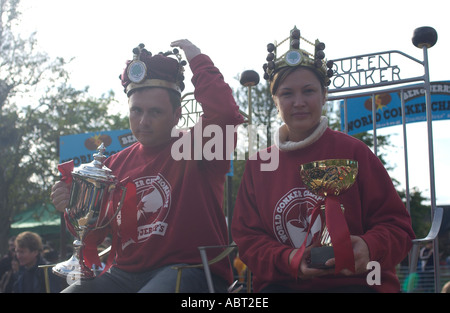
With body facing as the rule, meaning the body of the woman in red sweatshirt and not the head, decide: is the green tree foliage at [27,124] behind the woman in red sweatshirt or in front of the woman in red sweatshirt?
behind

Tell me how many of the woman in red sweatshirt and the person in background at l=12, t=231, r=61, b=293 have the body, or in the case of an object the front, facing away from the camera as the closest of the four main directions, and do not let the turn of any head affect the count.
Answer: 0

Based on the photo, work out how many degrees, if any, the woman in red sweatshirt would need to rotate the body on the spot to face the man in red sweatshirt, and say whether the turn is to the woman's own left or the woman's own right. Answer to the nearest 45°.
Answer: approximately 90° to the woman's own right

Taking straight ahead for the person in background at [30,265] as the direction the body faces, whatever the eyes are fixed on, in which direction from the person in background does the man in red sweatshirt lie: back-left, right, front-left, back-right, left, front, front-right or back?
front-left

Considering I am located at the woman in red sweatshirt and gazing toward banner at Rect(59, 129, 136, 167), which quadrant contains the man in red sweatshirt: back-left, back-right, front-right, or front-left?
front-left

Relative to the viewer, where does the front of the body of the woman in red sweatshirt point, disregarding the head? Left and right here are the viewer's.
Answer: facing the viewer

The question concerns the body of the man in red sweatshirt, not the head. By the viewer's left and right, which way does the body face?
facing the viewer and to the left of the viewer

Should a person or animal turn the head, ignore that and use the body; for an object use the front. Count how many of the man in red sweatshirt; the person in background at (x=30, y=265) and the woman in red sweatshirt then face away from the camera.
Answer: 0

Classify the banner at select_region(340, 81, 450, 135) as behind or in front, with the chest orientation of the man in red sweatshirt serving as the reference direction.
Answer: behind

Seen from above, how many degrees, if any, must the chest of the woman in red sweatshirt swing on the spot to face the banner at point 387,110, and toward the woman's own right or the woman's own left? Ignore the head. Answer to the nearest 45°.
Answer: approximately 180°

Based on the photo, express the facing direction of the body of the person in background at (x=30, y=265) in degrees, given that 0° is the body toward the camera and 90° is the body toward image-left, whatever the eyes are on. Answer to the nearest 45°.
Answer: approximately 45°
